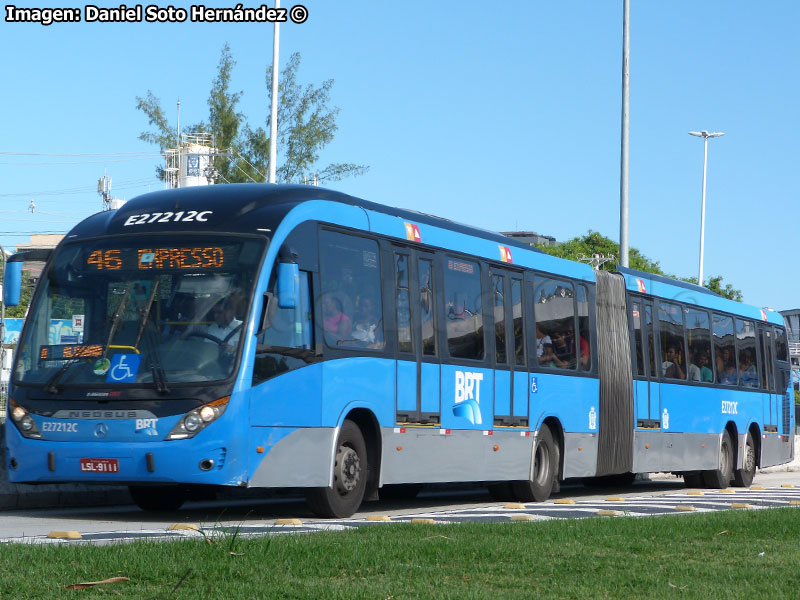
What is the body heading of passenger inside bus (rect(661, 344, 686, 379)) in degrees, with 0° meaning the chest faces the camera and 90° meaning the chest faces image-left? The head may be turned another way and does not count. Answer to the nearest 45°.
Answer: approximately 45°

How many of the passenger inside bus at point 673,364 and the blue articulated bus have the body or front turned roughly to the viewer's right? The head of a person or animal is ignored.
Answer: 0

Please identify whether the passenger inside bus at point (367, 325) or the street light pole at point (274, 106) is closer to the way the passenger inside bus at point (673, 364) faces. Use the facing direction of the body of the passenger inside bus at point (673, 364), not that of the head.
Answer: the passenger inside bus

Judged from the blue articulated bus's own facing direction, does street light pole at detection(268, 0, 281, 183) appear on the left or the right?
on its right
